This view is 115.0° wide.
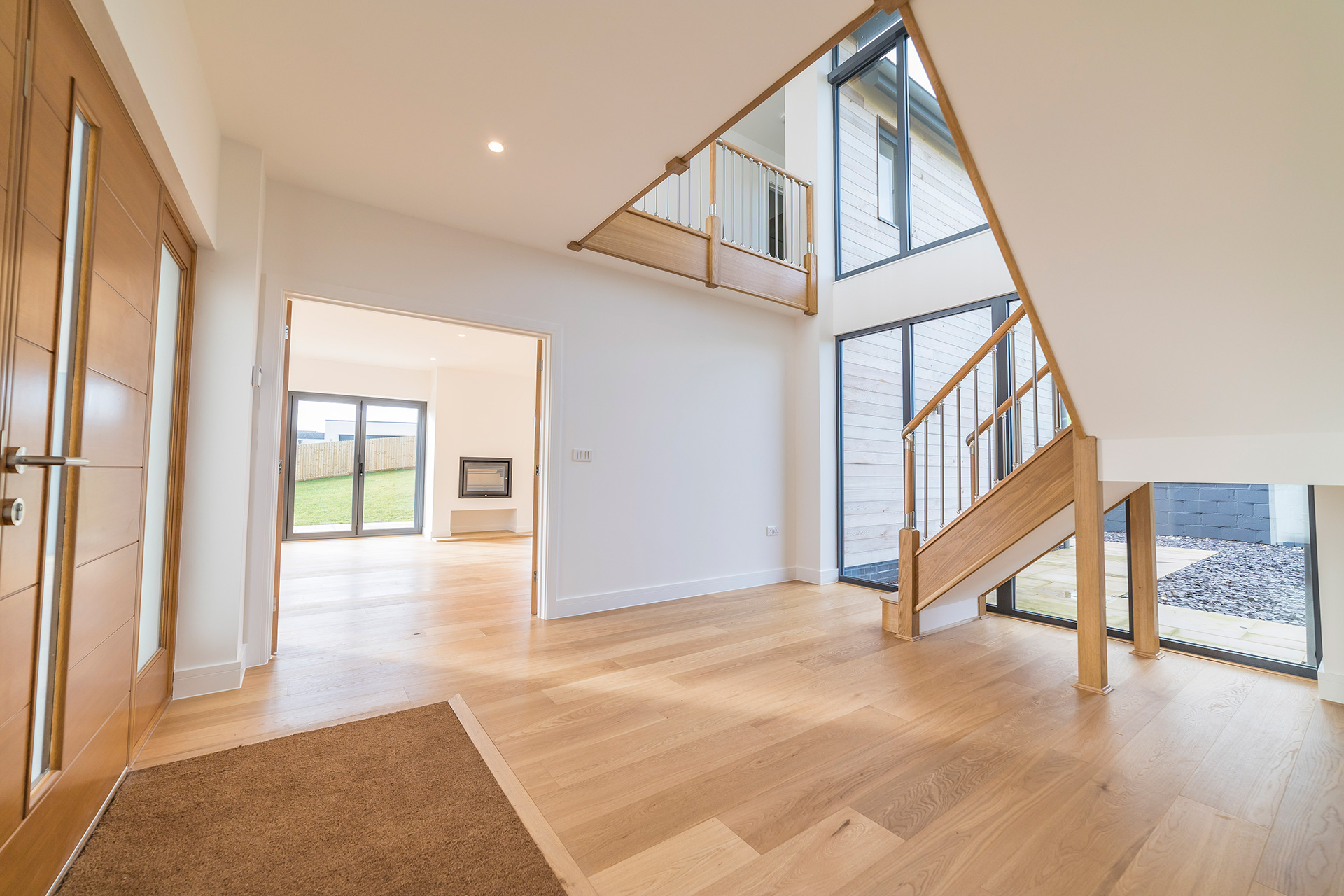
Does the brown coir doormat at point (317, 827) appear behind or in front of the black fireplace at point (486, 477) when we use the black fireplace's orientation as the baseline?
in front

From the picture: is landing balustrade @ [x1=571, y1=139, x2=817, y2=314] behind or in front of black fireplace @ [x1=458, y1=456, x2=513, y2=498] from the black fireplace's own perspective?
in front

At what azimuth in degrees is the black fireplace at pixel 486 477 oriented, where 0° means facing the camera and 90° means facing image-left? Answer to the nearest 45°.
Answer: approximately 0°

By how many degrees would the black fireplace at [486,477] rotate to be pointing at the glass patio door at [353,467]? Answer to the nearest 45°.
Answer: approximately 90° to its right

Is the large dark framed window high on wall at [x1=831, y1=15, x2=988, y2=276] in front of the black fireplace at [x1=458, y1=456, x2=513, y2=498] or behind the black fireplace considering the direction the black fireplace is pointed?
in front
